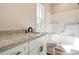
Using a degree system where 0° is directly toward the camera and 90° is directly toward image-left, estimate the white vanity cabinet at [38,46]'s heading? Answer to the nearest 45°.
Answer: approximately 315°
